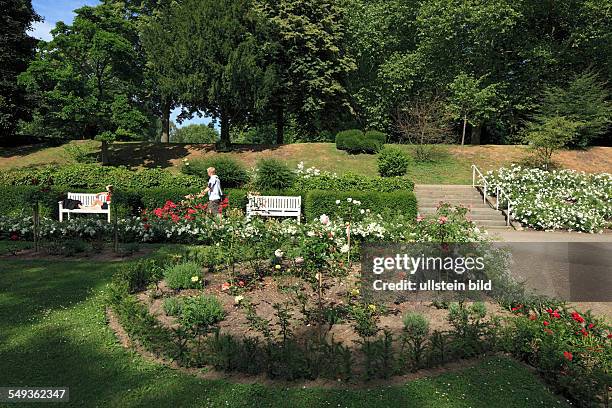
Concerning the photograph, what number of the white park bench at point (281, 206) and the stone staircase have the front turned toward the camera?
2

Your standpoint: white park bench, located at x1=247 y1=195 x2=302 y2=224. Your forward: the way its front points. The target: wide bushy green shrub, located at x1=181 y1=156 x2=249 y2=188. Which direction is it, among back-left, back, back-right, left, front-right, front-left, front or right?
back-right

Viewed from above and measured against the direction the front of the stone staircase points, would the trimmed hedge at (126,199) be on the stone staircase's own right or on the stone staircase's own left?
on the stone staircase's own right

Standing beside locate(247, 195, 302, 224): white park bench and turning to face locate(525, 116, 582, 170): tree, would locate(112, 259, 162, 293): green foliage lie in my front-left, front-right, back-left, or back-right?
back-right

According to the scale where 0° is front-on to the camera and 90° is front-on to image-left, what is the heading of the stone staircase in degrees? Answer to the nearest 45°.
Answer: approximately 0°

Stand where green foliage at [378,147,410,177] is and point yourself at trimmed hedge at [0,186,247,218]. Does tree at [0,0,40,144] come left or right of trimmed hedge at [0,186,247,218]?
right

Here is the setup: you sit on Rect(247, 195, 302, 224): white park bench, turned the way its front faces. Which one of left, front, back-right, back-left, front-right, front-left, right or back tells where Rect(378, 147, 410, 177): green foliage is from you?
back-left

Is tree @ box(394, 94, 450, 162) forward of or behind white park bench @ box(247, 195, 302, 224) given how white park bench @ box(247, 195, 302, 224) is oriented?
behind

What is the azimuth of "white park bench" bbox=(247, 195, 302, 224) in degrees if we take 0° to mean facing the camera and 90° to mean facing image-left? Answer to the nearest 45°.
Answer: approximately 0°

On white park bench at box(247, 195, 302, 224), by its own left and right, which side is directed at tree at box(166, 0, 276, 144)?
back

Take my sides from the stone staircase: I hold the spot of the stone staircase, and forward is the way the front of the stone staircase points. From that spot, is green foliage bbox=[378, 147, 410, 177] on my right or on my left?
on my right

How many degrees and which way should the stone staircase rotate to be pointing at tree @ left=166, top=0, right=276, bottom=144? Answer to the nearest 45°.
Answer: approximately 90° to its right
